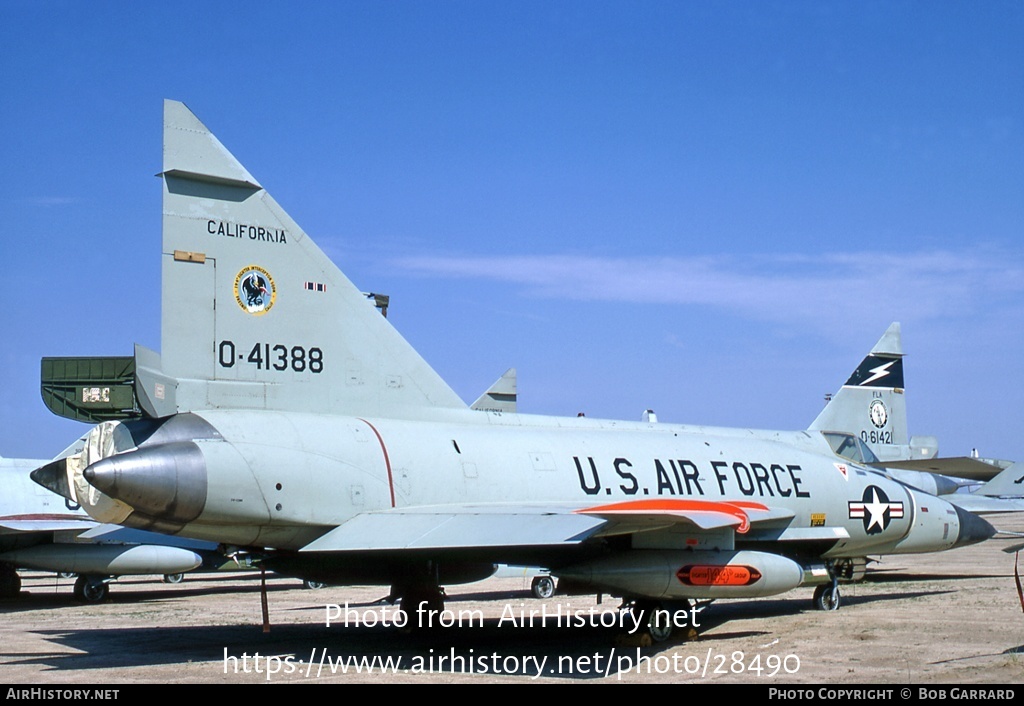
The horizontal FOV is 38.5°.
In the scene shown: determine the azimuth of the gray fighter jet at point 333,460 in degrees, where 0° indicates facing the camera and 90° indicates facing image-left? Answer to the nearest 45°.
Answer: approximately 225°

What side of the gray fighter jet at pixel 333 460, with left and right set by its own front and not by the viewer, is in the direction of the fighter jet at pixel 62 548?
left
